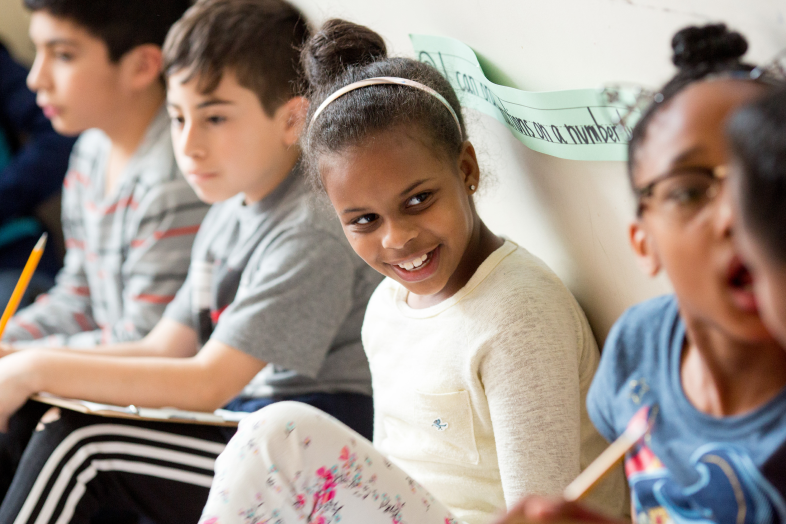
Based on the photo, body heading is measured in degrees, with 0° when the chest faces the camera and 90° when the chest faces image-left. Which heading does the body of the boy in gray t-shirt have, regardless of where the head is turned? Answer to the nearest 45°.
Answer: approximately 45°

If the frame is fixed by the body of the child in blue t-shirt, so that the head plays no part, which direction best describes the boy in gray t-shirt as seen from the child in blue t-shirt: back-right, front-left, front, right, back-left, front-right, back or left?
back-right

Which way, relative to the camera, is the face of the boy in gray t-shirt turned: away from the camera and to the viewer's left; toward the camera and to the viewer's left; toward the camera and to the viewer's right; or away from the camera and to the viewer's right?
toward the camera and to the viewer's left

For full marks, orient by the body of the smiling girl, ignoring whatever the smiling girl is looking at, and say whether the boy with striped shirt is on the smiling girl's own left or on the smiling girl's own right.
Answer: on the smiling girl's own right
